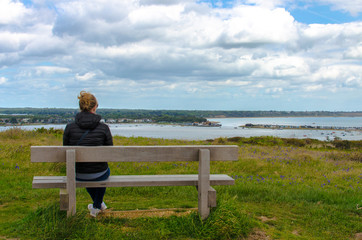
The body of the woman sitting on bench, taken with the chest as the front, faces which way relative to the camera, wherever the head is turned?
away from the camera

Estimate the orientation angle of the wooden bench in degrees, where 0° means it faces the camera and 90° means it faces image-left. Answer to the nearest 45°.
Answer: approximately 180°
